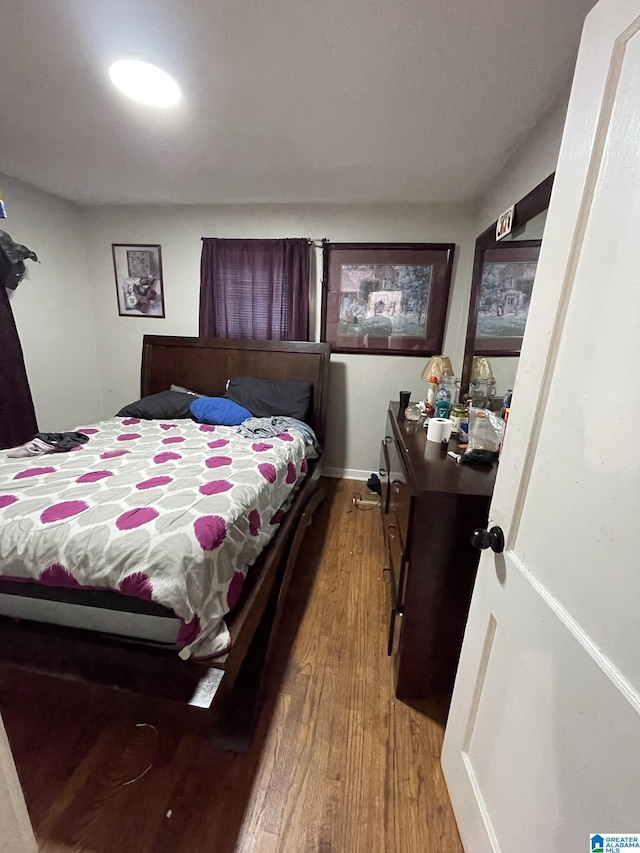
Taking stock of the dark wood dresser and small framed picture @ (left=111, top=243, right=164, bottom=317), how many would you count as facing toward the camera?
1

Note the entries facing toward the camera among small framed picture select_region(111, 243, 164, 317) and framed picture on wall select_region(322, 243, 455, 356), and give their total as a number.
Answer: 2

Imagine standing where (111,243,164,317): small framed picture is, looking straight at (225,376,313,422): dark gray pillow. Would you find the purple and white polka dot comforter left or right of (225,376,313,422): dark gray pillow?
right

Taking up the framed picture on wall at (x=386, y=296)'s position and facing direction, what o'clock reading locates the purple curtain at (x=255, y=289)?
The purple curtain is roughly at 3 o'clock from the framed picture on wall.

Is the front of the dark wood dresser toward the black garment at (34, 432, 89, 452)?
yes

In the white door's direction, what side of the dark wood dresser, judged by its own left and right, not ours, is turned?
left

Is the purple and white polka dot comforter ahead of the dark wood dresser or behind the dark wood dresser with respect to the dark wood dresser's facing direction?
ahead

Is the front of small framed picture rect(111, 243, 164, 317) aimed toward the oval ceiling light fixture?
yes

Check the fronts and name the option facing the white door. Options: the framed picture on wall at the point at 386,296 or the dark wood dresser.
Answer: the framed picture on wall

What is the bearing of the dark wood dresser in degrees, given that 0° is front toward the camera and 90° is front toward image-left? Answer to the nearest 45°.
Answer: approximately 90°

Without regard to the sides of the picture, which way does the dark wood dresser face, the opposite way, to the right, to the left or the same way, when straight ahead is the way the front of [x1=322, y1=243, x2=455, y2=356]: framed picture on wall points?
to the right

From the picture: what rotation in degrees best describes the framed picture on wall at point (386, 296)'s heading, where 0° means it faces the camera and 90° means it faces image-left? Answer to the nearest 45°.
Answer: approximately 0°

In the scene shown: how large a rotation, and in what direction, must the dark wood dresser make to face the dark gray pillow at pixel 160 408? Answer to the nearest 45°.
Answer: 0° — it already faces it
